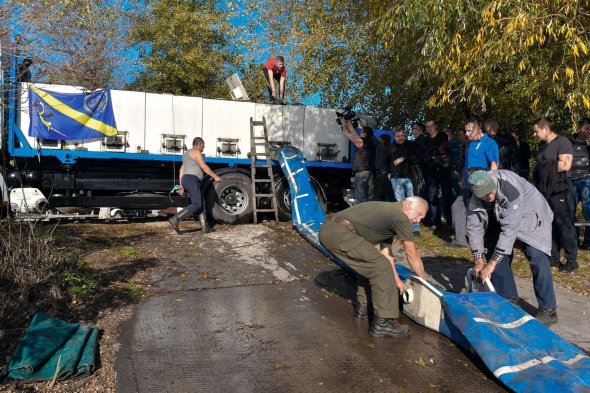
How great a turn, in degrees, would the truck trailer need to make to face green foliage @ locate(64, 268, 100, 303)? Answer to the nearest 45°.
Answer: approximately 90° to its left

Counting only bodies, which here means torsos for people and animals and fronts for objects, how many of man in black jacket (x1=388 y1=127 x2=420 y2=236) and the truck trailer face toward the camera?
1

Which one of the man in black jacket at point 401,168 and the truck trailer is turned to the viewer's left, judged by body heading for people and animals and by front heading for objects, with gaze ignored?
the truck trailer

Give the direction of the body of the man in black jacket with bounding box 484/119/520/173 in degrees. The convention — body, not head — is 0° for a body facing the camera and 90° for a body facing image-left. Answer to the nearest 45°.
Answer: approximately 45°

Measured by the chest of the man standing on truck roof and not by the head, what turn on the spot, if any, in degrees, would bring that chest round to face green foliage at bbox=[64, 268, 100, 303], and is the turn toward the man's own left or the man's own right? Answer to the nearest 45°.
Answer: approximately 45° to the man's own right

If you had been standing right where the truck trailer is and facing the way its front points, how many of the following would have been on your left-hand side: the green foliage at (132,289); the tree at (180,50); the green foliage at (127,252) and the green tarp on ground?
3

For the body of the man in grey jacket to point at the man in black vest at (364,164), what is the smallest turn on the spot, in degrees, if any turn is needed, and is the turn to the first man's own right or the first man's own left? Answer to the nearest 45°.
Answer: approximately 90° to the first man's own right

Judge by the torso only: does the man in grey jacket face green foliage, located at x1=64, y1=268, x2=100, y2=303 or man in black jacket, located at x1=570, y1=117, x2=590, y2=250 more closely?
the green foliage

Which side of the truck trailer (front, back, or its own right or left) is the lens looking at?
left

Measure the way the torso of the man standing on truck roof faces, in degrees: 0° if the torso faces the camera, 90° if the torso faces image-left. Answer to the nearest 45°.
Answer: approximately 315°
